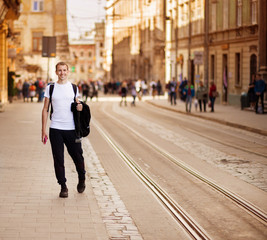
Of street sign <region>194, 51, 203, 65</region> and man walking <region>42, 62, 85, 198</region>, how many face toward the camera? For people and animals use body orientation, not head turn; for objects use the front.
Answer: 2

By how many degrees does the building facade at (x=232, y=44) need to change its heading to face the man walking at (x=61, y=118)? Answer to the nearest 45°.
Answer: approximately 45° to its left

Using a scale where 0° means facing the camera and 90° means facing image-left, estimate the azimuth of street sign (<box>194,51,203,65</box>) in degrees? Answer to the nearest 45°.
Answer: approximately 0°

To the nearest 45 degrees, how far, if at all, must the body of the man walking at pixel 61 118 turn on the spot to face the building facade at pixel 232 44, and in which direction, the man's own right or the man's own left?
approximately 180°

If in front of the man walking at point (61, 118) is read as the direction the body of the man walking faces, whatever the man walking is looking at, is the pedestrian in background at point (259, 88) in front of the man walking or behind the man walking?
behind

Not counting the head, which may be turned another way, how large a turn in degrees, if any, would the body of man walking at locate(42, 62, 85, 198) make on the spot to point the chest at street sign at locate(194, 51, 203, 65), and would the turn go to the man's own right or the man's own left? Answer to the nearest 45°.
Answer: approximately 180°

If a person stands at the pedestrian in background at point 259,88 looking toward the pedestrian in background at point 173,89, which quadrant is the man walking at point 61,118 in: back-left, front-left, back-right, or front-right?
back-left

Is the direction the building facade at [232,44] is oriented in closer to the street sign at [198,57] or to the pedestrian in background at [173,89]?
the street sign

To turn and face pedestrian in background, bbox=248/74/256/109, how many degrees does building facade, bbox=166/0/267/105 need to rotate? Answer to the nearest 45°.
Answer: approximately 45° to its left

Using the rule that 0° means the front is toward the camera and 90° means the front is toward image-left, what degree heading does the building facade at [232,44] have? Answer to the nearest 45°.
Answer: approximately 45°
